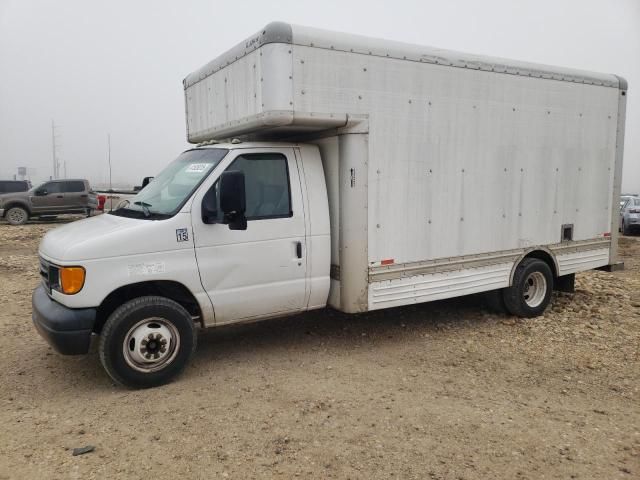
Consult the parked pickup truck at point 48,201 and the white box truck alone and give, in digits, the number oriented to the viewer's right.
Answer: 0

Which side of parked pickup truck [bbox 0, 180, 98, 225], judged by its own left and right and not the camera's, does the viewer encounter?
left

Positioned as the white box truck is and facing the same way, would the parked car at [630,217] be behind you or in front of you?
behind

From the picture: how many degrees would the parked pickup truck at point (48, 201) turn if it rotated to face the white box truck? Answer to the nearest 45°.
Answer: approximately 90° to its left

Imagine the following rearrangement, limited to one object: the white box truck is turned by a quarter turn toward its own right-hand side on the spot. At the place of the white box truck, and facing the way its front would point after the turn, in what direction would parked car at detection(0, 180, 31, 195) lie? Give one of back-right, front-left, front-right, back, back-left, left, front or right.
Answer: front

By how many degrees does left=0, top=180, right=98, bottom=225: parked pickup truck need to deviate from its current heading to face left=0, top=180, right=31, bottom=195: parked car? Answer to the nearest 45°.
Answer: approximately 45° to its right

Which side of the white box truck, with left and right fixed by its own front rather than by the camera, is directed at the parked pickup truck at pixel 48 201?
right
